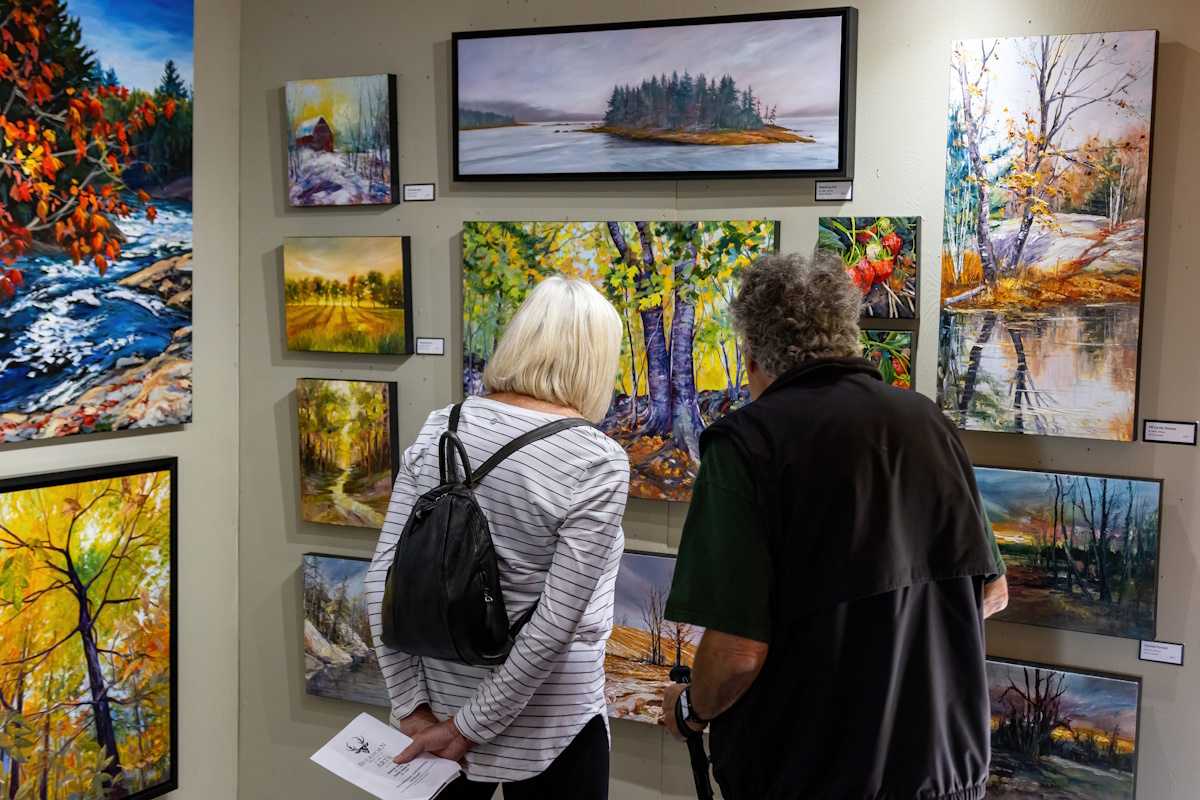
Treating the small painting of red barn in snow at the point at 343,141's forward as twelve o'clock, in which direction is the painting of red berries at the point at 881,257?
The painting of red berries is roughly at 10 o'clock from the small painting of red barn in snow.

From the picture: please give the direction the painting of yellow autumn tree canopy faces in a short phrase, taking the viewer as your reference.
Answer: facing the viewer and to the right of the viewer

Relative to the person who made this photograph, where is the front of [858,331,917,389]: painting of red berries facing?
facing the viewer

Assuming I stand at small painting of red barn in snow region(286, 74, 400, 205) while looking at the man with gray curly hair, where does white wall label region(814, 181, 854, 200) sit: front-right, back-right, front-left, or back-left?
front-left

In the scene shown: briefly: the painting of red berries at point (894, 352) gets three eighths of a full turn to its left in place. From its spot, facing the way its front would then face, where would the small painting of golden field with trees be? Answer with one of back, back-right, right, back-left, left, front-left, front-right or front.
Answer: back-left

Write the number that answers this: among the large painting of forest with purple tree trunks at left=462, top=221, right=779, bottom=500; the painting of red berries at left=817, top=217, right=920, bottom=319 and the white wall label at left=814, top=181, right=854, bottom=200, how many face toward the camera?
3

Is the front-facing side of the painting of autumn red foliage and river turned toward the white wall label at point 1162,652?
yes

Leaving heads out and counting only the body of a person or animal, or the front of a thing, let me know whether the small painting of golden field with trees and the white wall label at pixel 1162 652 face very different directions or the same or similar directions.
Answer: same or similar directions

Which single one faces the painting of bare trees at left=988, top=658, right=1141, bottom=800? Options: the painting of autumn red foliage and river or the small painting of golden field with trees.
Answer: the painting of autumn red foliage and river

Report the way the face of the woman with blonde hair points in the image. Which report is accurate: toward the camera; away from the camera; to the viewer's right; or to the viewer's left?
away from the camera

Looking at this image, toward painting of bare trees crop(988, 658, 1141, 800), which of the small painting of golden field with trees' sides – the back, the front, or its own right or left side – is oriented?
left

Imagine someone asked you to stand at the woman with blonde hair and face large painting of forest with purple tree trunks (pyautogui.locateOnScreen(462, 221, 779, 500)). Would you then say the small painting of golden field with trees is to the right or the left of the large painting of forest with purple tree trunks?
left
